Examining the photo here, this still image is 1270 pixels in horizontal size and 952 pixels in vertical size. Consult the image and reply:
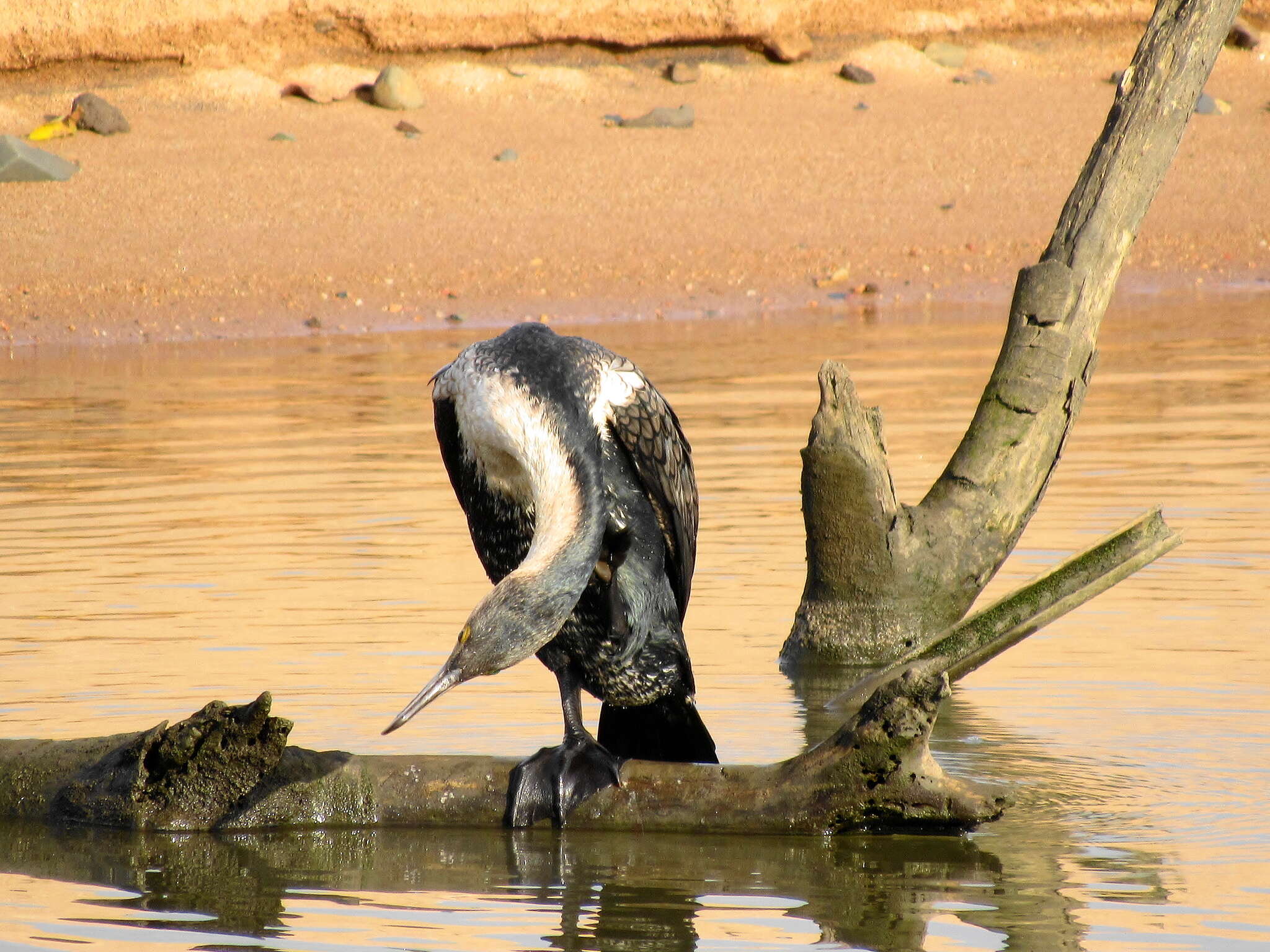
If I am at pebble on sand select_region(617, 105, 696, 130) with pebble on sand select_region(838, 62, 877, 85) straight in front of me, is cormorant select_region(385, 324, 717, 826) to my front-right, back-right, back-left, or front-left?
back-right

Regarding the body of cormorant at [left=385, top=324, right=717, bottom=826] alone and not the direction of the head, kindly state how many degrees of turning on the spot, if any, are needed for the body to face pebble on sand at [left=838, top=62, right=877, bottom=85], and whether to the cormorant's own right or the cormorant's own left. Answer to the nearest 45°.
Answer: approximately 135° to the cormorant's own right

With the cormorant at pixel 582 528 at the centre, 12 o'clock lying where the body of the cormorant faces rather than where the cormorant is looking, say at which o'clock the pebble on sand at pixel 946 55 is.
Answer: The pebble on sand is roughly at 5 o'clock from the cormorant.

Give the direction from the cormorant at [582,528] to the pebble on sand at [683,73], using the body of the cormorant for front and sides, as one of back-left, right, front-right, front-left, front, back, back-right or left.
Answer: back-right

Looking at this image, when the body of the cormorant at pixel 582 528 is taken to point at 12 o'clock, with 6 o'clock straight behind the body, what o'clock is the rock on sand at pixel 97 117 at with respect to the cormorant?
The rock on sand is roughly at 4 o'clock from the cormorant.

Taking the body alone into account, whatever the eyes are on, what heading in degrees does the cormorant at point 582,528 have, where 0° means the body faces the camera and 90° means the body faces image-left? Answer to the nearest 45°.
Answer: approximately 45°

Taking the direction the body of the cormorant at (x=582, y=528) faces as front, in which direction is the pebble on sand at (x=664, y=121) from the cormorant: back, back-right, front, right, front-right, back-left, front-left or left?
back-right

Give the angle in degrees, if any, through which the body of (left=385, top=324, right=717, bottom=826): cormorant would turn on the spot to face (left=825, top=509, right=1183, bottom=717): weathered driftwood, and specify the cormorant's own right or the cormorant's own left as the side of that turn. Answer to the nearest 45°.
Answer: approximately 135° to the cormorant's own left

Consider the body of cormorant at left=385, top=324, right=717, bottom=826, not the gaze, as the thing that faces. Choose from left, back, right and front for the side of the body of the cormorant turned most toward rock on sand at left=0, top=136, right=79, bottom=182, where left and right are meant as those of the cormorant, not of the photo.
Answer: right

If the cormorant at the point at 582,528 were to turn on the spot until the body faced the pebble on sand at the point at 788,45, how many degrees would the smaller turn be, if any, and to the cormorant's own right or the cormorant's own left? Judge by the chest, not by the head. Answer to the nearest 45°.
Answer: approximately 135° to the cormorant's own right

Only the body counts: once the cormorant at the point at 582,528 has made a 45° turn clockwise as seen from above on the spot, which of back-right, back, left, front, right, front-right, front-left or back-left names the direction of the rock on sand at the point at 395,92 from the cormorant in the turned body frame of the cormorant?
right
